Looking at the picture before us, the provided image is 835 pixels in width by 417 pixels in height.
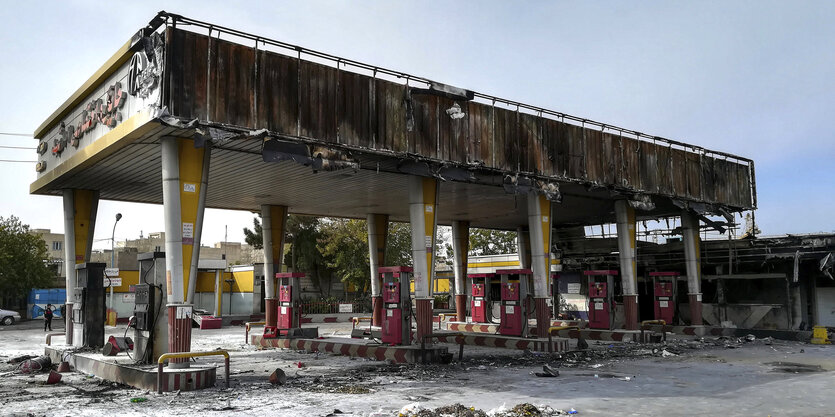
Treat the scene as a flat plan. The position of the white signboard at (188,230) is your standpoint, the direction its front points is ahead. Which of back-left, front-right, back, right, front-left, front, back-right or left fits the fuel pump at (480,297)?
back-left

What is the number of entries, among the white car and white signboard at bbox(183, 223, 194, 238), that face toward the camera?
1

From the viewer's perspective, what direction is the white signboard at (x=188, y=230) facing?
toward the camera

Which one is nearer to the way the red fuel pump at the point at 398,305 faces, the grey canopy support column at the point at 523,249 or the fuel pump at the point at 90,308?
the fuel pump

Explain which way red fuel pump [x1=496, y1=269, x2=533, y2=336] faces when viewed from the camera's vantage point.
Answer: facing the viewer and to the left of the viewer
